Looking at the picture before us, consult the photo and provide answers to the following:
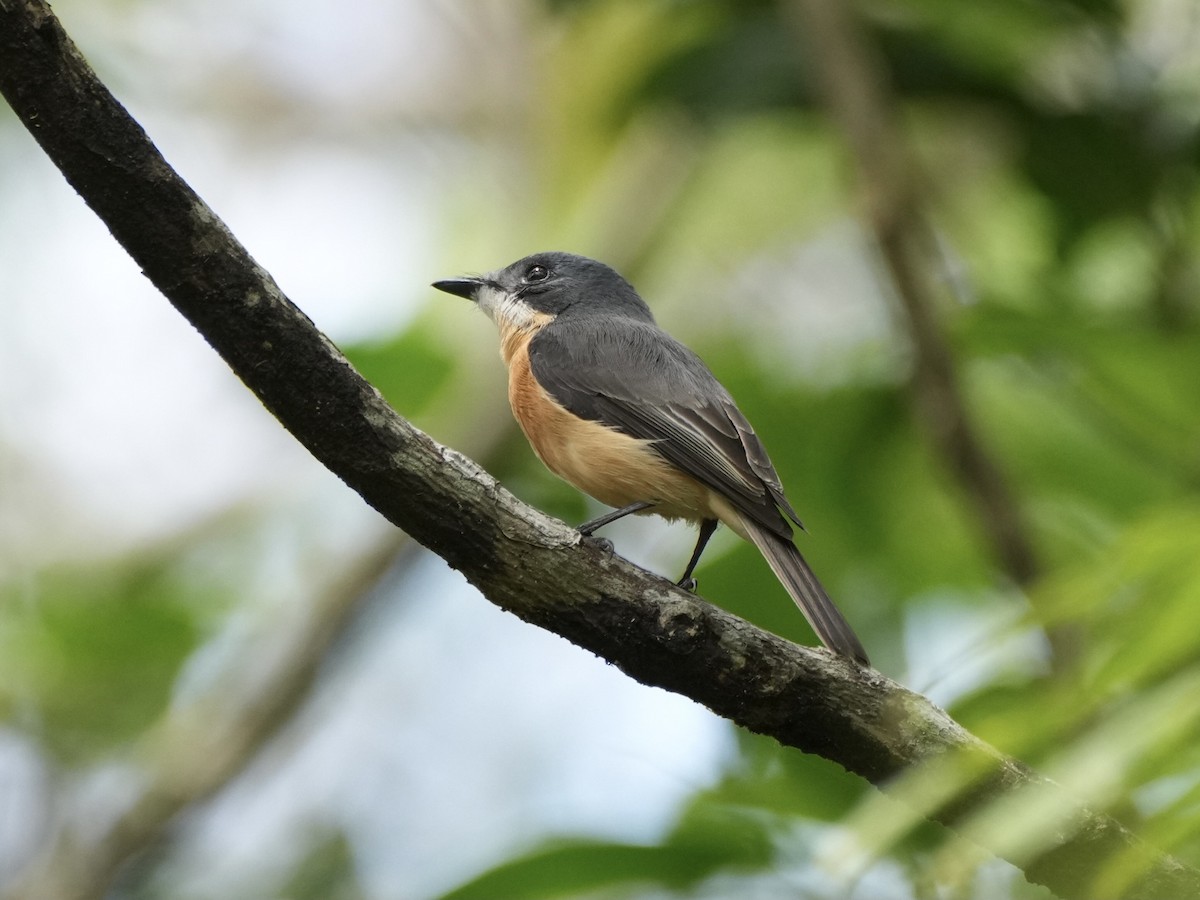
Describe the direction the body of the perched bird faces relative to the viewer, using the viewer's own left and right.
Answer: facing to the left of the viewer

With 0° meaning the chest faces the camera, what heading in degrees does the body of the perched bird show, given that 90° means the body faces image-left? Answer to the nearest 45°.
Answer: approximately 90°
